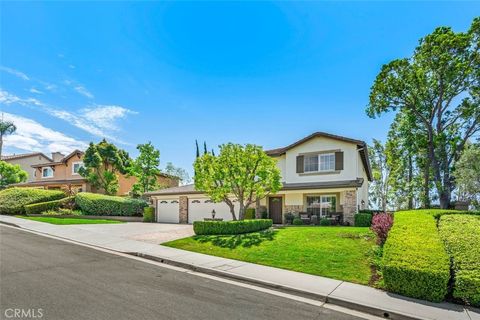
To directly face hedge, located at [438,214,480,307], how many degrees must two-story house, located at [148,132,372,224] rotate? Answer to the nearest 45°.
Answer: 0° — it already faces it

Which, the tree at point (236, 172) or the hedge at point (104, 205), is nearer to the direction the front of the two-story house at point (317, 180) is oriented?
the tree

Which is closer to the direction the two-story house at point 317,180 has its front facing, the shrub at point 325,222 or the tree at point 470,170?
the shrub

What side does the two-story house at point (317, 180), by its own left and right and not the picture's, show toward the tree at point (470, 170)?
left

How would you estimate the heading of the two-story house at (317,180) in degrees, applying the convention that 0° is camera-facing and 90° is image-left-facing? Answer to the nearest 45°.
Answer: approximately 0°

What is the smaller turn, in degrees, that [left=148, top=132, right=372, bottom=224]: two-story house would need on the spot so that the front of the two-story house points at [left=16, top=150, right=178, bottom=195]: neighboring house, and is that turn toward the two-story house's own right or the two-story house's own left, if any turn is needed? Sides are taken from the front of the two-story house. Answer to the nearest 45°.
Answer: approximately 135° to the two-story house's own right

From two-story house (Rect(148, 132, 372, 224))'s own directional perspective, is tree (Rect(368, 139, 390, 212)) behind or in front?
behind

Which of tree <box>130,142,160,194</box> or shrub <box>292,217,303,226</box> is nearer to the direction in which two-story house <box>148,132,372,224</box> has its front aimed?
the shrub
